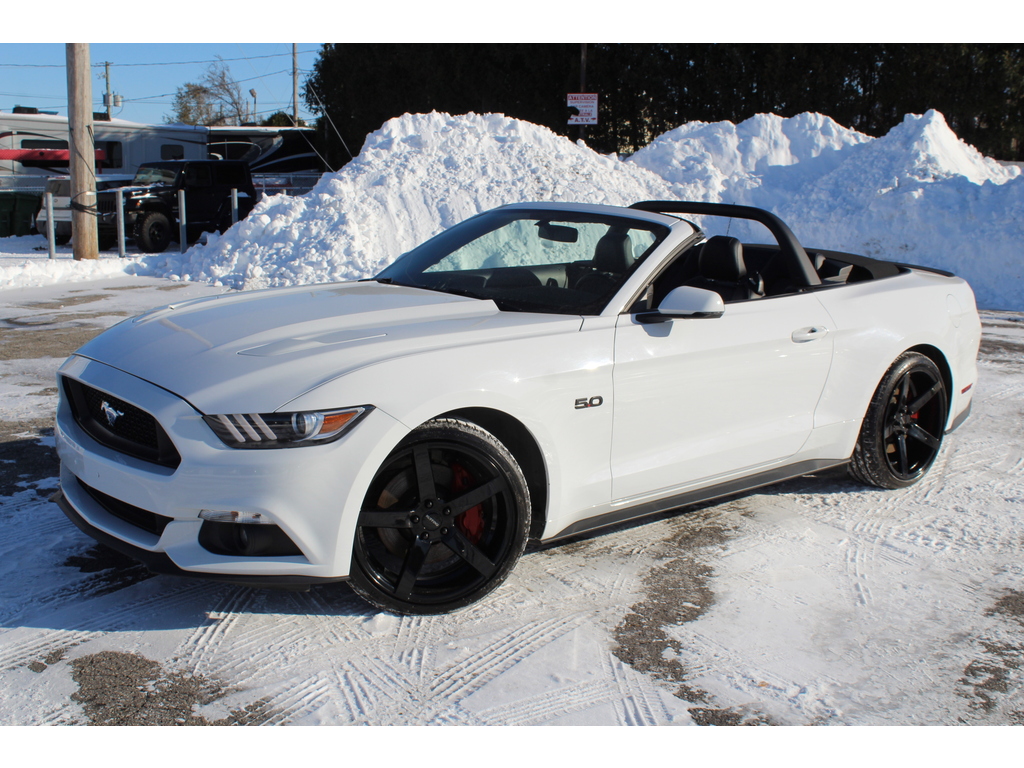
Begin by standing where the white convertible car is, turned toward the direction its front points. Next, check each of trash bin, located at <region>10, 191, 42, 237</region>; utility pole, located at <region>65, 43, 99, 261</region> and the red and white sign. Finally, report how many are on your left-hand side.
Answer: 0

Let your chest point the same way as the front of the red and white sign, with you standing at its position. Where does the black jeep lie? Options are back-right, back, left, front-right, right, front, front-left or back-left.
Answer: right

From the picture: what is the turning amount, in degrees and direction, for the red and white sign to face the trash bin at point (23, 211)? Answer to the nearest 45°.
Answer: approximately 90° to its right

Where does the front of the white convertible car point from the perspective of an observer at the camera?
facing the viewer and to the left of the viewer

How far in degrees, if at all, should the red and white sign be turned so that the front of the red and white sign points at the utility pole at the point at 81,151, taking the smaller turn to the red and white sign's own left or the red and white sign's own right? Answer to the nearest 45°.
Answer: approximately 45° to the red and white sign's own right

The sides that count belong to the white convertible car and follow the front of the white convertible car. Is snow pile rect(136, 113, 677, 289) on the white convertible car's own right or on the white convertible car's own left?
on the white convertible car's own right

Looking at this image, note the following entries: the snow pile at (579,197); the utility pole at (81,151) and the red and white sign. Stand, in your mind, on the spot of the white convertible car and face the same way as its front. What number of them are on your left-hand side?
0

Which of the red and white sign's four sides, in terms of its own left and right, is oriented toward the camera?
front

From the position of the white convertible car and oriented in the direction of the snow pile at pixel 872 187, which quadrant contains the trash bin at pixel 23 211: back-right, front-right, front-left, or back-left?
front-left
